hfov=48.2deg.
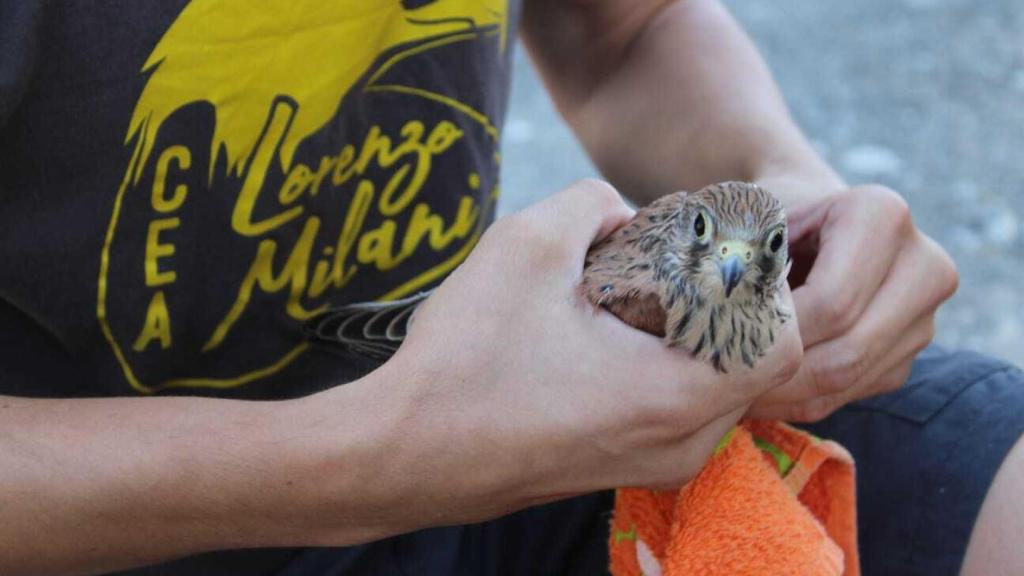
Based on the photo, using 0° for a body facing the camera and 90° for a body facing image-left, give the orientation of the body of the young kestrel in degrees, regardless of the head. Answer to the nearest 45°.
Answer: approximately 315°

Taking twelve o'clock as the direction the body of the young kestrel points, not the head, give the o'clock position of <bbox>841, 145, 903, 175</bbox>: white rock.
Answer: The white rock is roughly at 8 o'clock from the young kestrel.

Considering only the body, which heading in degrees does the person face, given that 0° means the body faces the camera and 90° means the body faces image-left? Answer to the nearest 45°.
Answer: approximately 315°

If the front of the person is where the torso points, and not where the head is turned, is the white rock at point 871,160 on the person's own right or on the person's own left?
on the person's own left
